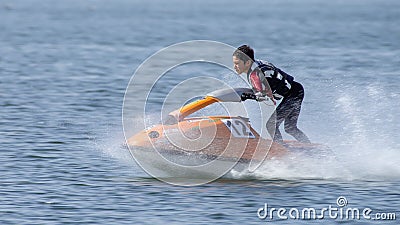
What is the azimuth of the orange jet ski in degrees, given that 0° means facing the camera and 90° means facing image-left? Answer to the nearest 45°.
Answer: approximately 90°

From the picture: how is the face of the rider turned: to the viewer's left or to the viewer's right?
to the viewer's left

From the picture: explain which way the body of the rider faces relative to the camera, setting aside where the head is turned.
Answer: to the viewer's left
